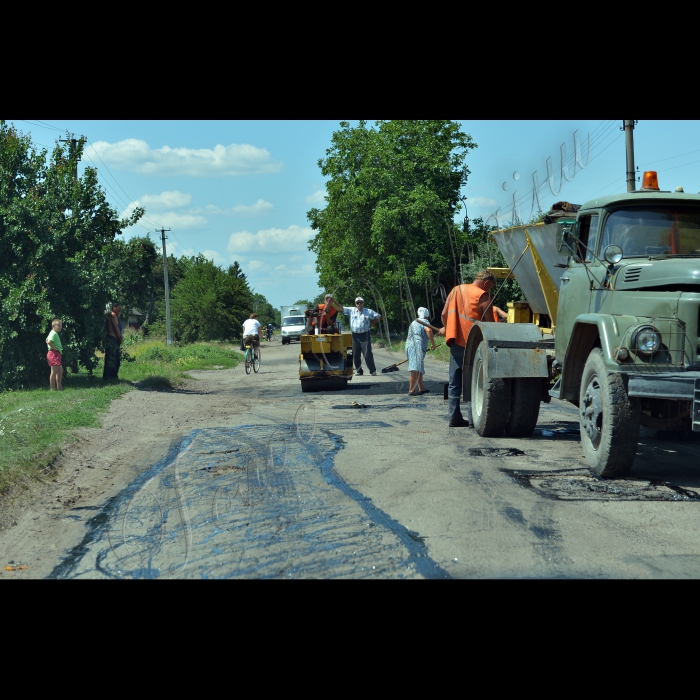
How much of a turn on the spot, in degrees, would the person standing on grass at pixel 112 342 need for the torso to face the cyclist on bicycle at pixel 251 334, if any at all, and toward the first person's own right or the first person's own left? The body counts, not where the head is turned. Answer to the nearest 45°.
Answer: approximately 45° to the first person's own left

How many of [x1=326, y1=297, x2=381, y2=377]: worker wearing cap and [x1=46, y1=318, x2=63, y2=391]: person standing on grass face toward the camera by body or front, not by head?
1

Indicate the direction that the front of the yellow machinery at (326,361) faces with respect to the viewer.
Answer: facing the viewer

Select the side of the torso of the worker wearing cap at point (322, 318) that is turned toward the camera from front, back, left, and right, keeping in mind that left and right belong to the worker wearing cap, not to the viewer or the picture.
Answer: front

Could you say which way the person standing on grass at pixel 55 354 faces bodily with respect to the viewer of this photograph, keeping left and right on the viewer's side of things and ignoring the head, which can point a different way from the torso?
facing to the right of the viewer

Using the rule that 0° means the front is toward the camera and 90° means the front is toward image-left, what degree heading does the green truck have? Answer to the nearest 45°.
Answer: approximately 315°

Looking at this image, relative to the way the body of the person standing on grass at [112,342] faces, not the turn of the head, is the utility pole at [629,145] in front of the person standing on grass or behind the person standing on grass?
in front

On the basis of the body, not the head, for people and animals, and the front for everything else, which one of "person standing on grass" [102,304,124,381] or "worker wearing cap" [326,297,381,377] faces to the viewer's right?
the person standing on grass

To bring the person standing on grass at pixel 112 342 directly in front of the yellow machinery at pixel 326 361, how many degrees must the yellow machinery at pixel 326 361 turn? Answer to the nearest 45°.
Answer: approximately 90° to its right

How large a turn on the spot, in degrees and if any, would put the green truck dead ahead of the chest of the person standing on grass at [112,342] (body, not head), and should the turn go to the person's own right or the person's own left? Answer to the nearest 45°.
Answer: approximately 90° to the person's own right

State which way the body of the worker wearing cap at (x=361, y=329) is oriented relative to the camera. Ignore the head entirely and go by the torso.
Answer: toward the camera
